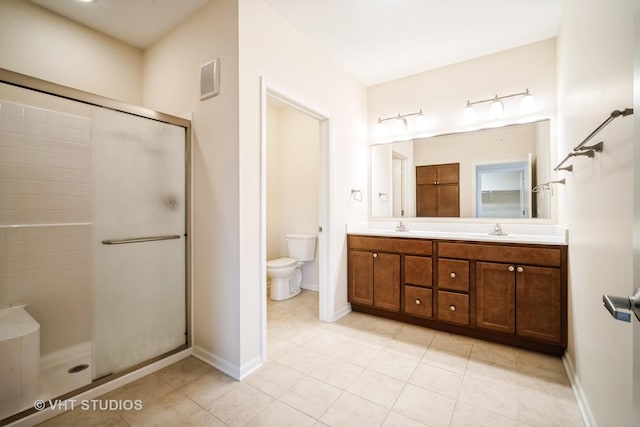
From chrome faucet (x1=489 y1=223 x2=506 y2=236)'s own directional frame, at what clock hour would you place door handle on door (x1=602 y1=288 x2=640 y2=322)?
The door handle on door is roughly at 12 o'clock from the chrome faucet.

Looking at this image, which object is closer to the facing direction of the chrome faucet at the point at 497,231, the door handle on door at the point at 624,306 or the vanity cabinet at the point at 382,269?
the door handle on door

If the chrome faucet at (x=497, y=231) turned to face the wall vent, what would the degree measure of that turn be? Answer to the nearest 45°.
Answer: approximately 45° to its right

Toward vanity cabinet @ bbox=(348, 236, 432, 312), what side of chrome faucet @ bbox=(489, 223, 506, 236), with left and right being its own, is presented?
right

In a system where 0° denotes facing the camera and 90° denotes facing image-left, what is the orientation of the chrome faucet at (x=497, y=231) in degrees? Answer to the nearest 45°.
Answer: approximately 0°

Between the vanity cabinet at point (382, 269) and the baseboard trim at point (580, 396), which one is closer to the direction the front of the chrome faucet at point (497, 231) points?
the baseboard trim

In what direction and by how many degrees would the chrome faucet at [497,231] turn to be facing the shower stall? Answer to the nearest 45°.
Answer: approximately 45° to its right
